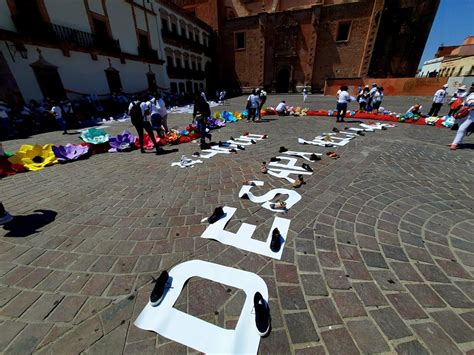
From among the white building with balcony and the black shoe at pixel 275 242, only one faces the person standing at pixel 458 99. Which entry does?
the white building with balcony

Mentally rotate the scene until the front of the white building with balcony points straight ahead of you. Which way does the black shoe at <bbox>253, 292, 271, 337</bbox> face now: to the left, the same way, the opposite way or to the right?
to the right

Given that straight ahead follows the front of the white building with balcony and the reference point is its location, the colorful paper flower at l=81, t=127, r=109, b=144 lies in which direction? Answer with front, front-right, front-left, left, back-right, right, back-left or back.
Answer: front-right

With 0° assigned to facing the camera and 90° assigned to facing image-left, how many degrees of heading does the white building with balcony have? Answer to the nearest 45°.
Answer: approximately 315°

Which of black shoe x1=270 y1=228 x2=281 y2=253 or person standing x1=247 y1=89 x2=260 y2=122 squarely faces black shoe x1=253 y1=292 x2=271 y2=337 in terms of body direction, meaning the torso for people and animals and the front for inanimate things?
black shoe x1=270 y1=228 x2=281 y2=253

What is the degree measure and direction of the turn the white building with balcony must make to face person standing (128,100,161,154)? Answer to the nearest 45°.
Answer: approximately 45° to its right

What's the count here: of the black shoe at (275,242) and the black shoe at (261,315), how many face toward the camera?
2

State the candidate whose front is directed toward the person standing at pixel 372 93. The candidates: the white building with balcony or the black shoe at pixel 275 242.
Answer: the white building with balcony
